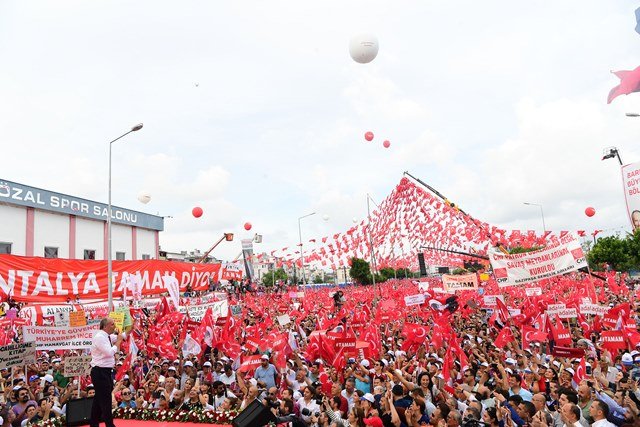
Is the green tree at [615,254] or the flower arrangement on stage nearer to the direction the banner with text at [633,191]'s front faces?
the flower arrangement on stage

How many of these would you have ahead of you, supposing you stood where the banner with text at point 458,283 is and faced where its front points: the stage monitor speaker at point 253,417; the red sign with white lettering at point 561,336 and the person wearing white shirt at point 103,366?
3

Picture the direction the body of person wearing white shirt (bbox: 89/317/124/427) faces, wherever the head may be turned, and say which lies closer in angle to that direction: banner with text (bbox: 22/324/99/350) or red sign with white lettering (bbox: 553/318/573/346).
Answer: the red sign with white lettering

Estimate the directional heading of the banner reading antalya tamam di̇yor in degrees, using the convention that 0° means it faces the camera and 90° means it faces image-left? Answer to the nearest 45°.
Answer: approximately 315°

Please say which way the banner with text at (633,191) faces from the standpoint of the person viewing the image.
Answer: facing the viewer

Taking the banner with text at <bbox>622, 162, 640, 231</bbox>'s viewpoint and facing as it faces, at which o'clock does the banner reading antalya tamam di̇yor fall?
The banner reading antalya tamam di̇yor is roughly at 3 o'clock from the banner with text.

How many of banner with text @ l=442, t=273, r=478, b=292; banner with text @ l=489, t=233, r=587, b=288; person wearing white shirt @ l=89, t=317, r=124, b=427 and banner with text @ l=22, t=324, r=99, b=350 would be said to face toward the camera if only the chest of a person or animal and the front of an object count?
3

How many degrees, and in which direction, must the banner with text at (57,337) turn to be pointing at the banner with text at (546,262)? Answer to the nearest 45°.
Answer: approximately 90° to its left

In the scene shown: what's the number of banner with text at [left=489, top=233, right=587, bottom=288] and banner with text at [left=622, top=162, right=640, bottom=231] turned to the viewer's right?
0

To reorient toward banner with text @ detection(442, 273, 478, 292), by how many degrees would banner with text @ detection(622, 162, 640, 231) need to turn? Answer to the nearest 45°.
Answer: approximately 135° to its right

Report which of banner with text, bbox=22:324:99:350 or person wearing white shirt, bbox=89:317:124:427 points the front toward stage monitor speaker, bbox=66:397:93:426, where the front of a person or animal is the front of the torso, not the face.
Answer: the banner with text
